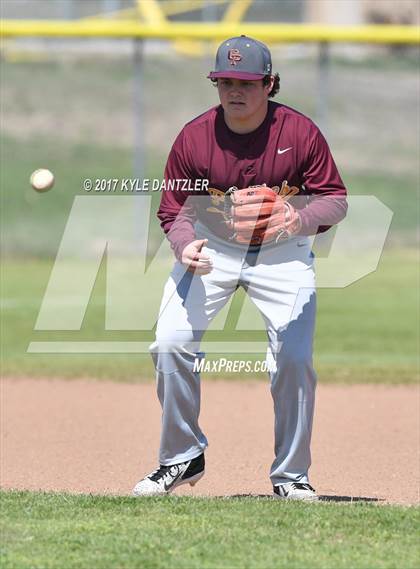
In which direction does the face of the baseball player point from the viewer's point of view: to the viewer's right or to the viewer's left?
to the viewer's left

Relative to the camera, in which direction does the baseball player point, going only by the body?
toward the camera

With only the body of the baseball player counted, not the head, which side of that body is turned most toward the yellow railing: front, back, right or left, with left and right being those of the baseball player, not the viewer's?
back
